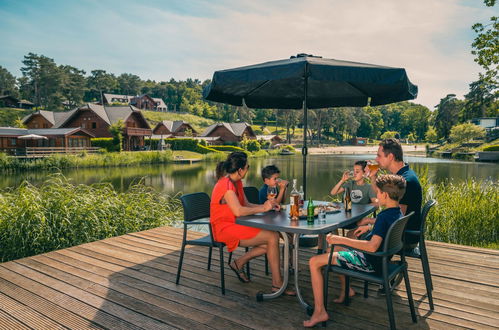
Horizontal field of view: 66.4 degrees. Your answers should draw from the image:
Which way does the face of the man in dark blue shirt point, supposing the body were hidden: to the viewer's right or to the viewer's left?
to the viewer's left

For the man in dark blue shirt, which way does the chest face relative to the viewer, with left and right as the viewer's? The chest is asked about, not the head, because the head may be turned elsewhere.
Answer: facing to the left of the viewer

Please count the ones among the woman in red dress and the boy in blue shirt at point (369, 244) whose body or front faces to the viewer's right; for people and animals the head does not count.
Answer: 1

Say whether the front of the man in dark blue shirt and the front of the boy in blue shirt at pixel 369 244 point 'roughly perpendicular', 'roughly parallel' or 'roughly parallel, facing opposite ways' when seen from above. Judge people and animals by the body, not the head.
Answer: roughly parallel

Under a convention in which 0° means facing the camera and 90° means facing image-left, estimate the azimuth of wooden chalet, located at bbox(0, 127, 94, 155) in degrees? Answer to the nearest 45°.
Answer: approximately 315°

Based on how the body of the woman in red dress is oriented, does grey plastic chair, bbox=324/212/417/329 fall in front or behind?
in front

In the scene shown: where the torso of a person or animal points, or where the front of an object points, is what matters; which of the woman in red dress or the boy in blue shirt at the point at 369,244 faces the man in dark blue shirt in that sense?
the woman in red dress

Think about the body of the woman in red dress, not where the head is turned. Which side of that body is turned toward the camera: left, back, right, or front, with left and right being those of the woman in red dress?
right

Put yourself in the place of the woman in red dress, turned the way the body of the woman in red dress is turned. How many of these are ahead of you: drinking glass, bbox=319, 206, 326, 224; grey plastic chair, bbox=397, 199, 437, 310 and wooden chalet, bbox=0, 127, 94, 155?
2

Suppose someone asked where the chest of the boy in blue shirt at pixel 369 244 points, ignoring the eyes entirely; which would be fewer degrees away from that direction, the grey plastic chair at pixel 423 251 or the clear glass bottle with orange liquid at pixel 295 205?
the clear glass bottle with orange liquid

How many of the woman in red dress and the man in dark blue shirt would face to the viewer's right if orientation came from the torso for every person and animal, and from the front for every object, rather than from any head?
1

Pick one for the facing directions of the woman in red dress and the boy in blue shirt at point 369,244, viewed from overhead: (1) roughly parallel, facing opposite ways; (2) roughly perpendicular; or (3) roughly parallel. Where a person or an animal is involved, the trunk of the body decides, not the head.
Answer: roughly parallel, facing opposite ways

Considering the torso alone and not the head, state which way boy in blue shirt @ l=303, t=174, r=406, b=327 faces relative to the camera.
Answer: to the viewer's left

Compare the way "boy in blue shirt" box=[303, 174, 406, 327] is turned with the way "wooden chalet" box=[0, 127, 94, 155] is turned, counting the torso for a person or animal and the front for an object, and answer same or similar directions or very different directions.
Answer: very different directions
